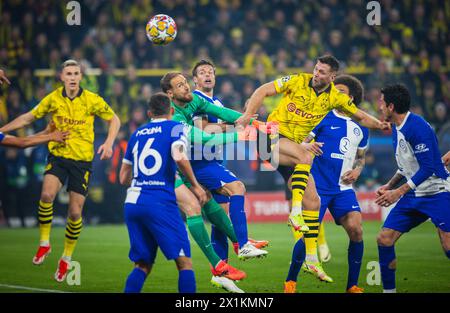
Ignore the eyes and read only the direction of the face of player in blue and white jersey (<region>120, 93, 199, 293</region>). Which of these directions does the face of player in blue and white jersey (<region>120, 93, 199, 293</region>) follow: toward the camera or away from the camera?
away from the camera

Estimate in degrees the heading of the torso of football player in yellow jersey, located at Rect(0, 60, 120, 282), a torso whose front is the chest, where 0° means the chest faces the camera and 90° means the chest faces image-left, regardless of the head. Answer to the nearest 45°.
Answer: approximately 0°

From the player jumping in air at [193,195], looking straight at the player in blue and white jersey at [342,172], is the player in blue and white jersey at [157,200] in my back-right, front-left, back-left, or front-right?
back-right

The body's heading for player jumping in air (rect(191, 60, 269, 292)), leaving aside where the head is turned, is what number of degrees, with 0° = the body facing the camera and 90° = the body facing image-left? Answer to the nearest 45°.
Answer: approximately 315°

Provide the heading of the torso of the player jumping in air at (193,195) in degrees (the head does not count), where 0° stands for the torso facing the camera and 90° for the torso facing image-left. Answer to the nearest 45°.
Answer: approximately 270°

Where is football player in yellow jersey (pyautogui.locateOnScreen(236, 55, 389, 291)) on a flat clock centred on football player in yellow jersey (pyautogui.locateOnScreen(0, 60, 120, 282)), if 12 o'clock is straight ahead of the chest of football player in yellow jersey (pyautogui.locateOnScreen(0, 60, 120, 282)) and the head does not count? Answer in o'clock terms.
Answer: football player in yellow jersey (pyautogui.locateOnScreen(236, 55, 389, 291)) is roughly at 10 o'clock from football player in yellow jersey (pyautogui.locateOnScreen(0, 60, 120, 282)).

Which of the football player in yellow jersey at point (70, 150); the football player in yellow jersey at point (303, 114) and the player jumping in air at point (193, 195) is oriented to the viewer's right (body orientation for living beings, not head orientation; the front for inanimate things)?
the player jumping in air
